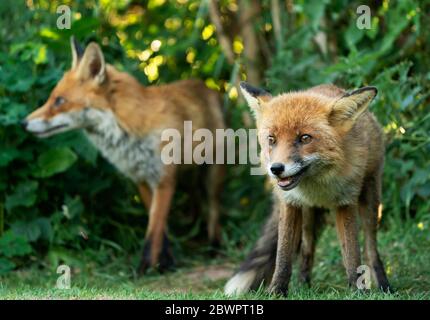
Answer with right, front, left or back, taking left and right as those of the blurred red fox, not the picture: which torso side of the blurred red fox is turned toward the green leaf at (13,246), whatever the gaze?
front

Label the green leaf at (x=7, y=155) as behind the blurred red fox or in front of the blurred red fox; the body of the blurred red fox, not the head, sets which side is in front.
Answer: in front

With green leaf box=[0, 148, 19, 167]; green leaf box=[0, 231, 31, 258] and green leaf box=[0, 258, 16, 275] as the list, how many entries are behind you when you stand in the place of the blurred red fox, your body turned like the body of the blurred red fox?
0

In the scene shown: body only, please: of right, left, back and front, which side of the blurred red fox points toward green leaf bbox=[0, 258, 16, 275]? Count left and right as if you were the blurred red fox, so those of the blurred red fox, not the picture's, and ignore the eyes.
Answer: front

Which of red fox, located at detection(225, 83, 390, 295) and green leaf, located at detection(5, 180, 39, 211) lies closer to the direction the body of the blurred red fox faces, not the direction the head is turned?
the green leaf

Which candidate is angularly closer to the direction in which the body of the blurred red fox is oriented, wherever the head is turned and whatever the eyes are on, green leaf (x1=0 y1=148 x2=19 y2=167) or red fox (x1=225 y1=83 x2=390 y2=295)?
the green leaf

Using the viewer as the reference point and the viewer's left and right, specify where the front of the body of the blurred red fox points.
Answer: facing the viewer and to the left of the viewer

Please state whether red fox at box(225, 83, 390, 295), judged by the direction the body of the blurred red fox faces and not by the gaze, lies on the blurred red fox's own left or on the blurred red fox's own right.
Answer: on the blurred red fox's own left
